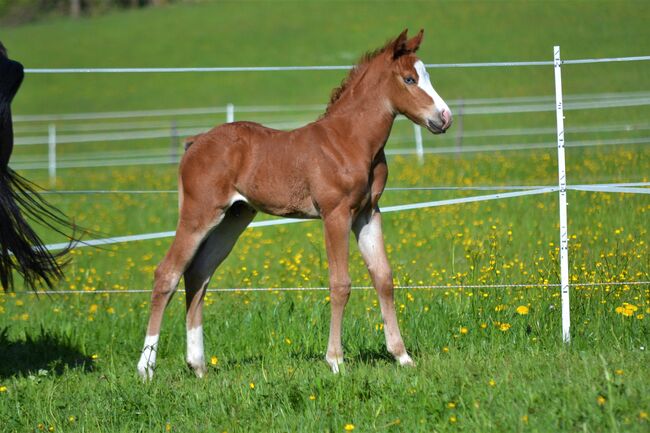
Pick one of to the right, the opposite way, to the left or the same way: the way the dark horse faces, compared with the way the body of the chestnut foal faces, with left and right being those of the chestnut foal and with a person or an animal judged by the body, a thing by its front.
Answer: the opposite way

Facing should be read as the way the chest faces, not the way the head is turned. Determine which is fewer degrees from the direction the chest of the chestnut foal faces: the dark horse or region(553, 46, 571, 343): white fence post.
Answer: the white fence post

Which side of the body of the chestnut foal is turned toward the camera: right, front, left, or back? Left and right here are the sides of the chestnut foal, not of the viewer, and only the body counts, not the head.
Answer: right

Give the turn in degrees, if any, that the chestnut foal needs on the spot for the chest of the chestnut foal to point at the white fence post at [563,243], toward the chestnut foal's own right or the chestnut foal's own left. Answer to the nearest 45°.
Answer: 0° — it already faces it

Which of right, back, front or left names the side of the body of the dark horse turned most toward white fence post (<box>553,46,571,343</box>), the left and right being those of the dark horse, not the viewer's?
back

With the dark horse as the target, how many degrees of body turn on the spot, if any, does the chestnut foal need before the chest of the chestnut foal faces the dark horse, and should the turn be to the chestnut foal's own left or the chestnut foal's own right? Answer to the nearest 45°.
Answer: approximately 180°

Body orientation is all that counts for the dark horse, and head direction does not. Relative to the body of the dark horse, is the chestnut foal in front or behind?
behind

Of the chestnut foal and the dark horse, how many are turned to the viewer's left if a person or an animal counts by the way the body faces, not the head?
1

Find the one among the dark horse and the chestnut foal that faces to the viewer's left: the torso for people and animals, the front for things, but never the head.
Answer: the dark horse

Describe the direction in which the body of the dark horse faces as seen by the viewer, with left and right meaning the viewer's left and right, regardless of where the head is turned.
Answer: facing to the left of the viewer
